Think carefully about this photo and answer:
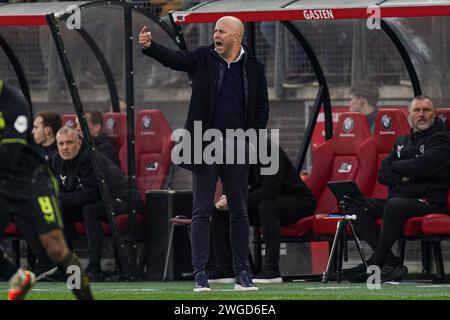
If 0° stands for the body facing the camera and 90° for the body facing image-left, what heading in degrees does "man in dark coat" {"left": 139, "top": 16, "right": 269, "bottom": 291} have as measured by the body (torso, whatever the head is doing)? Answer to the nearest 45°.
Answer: approximately 0°

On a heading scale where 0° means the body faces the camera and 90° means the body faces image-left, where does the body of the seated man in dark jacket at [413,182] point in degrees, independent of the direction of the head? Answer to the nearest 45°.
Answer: approximately 45°

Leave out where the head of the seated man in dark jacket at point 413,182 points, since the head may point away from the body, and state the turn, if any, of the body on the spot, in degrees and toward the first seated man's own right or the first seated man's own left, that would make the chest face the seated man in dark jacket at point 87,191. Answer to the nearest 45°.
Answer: approximately 45° to the first seated man's own right

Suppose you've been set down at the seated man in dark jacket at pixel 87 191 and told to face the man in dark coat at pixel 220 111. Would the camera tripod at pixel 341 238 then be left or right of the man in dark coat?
left
